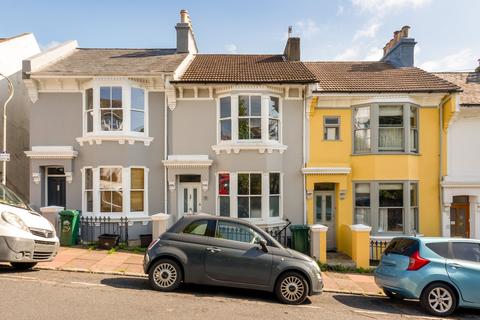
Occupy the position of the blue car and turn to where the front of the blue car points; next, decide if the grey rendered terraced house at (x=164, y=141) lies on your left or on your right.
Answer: on your left

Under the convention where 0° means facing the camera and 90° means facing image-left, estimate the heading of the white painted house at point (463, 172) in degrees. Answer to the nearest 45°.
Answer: approximately 0°

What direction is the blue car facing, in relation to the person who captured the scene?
facing away from the viewer and to the right of the viewer

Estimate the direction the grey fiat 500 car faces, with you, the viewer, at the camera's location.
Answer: facing to the right of the viewer

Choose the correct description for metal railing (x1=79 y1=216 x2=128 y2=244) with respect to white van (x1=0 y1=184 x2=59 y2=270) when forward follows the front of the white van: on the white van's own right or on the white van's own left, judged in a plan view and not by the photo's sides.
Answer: on the white van's own left

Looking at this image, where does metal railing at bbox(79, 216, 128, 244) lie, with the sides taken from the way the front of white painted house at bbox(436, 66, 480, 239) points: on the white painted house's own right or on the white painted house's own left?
on the white painted house's own right

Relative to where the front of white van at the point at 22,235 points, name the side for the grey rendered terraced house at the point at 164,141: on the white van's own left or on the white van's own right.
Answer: on the white van's own left

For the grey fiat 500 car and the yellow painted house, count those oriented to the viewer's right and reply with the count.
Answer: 1

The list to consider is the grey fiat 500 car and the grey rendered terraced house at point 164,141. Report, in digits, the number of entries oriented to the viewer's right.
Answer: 1

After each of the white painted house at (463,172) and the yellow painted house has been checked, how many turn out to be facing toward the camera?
2

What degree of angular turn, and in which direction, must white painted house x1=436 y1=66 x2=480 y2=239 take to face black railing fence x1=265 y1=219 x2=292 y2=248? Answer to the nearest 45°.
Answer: approximately 45° to its right
